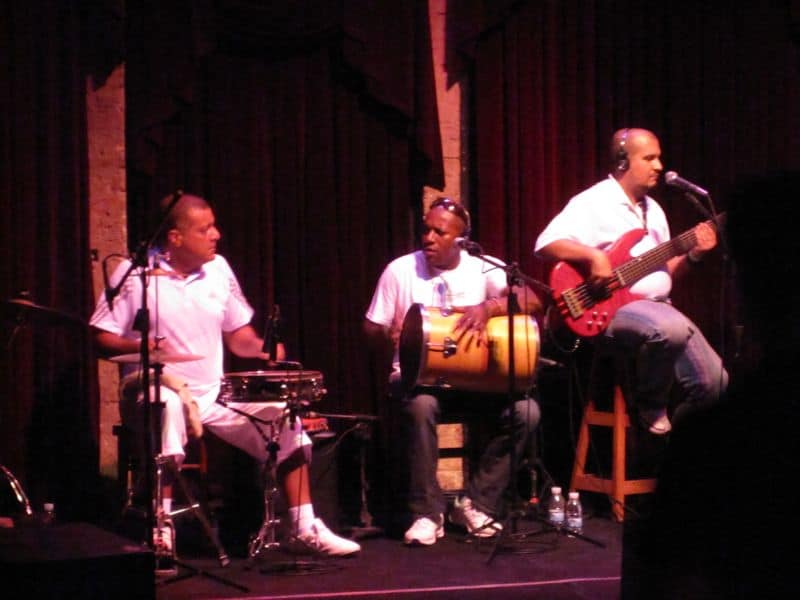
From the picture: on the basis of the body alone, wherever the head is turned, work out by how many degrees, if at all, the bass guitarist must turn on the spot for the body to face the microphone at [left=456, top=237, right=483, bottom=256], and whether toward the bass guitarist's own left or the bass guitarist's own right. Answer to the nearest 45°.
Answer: approximately 90° to the bass guitarist's own right

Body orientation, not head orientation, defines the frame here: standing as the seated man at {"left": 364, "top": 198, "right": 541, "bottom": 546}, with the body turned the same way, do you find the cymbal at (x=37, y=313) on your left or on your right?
on your right

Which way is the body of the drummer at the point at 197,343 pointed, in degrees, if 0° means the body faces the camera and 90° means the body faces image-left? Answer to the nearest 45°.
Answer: approximately 315°

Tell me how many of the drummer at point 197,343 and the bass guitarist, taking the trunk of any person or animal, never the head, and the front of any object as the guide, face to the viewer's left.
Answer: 0

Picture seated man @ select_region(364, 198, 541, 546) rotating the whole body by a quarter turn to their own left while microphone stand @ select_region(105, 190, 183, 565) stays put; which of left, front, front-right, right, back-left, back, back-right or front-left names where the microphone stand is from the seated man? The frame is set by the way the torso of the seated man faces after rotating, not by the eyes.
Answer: back-right

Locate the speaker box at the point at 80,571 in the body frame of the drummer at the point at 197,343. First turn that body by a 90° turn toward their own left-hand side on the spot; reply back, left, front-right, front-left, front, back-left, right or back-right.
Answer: back-right

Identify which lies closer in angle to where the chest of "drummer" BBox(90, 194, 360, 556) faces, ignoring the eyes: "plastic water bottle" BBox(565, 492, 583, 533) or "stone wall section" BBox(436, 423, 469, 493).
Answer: the plastic water bottle

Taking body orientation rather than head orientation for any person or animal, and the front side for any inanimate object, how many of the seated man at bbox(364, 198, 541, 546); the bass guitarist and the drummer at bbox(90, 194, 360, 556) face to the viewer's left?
0

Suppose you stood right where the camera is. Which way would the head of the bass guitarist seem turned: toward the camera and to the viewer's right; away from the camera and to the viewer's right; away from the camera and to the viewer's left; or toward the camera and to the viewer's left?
toward the camera and to the viewer's right

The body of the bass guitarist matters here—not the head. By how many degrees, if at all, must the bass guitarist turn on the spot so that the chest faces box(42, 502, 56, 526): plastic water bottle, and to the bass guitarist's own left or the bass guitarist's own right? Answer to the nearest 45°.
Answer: approximately 135° to the bass guitarist's own right

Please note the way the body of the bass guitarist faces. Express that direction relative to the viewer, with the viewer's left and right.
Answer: facing the viewer and to the right of the viewer

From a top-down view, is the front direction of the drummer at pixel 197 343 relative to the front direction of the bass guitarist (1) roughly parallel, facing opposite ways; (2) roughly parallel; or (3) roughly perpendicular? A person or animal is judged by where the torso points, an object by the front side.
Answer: roughly parallel

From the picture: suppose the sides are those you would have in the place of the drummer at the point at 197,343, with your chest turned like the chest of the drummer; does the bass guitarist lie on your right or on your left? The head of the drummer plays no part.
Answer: on your left

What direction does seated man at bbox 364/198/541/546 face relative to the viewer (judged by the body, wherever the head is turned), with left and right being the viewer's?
facing the viewer
